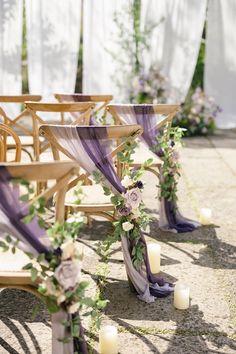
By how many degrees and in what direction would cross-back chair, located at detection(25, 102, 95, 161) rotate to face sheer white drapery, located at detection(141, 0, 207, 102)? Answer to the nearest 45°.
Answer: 0° — it already faces it

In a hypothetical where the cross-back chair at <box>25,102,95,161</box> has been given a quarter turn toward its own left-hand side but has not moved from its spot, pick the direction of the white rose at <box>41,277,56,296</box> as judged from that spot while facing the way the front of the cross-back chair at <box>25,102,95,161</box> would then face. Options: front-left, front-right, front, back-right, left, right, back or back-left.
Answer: left

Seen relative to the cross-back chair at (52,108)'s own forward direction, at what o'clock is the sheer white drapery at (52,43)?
The sheer white drapery is roughly at 12 o'clock from the cross-back chair.

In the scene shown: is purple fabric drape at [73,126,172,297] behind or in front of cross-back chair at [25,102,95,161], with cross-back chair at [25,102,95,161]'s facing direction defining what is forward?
behind

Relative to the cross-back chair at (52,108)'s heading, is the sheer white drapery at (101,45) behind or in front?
in front

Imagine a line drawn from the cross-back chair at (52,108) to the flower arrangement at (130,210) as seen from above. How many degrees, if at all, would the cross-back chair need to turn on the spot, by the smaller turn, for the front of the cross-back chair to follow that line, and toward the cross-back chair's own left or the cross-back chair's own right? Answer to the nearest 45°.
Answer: approximately 180°

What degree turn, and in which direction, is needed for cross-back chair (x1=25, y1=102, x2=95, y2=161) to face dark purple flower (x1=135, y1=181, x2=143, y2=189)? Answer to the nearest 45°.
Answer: approximately 180°

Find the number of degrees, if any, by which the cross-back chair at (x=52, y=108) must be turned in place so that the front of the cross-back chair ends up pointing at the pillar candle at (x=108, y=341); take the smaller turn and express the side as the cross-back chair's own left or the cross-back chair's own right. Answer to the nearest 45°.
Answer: approximately 180°

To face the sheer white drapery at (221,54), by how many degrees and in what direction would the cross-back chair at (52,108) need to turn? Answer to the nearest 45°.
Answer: approximately 45° to its right

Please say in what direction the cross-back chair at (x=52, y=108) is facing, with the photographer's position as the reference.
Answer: facing away from the viewer

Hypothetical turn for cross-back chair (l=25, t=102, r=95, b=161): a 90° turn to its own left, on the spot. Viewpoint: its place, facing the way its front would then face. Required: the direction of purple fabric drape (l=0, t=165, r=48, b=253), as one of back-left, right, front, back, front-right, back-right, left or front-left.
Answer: left

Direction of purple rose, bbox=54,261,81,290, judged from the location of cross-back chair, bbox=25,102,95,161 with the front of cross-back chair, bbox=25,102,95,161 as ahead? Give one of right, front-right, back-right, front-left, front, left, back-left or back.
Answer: back

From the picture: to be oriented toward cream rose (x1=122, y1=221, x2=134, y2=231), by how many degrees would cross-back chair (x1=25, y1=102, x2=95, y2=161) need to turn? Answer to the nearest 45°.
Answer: approximately 180°
